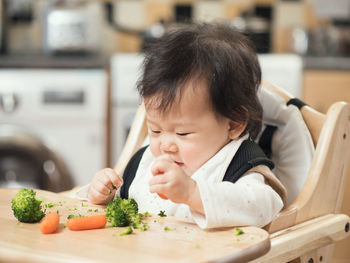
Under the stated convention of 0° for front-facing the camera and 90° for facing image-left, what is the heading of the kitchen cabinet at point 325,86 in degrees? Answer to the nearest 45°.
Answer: approximately 0°

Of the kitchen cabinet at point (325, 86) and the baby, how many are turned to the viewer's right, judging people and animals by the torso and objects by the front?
0

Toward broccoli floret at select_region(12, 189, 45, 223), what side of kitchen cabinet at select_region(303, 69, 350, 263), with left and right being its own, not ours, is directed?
front

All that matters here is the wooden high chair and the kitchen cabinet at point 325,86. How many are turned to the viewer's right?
0

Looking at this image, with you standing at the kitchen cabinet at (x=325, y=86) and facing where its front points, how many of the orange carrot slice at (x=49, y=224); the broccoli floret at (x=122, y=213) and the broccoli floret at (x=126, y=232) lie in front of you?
3

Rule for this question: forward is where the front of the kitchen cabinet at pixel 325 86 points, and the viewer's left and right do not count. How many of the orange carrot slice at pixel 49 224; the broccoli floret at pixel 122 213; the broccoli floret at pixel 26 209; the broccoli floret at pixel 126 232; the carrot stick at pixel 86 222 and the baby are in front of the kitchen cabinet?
6

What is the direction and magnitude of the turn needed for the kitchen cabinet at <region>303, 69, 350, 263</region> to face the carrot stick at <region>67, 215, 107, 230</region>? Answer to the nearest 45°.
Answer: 0° — it already faces it

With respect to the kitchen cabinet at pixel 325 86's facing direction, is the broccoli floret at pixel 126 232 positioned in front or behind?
in front

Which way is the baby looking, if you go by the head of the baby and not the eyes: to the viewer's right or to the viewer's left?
to the viewer's left

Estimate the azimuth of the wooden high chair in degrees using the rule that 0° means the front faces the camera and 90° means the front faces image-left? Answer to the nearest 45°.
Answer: approximately 45°
